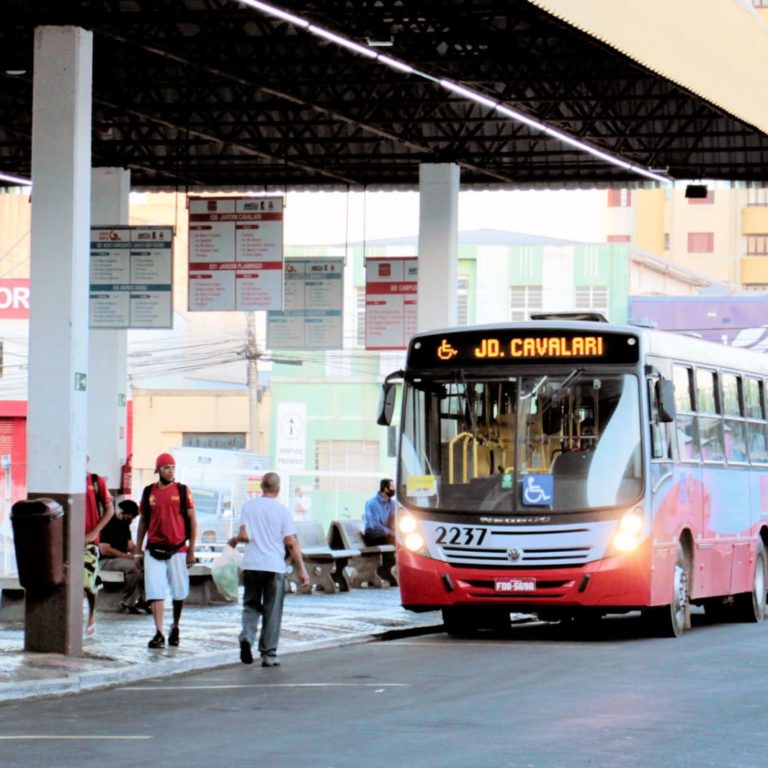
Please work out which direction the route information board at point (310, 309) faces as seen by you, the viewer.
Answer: facing the viewer

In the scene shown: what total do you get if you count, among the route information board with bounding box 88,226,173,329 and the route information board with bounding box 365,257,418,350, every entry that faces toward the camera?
2

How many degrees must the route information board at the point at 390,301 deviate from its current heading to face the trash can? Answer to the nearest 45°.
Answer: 0° — it already faces it

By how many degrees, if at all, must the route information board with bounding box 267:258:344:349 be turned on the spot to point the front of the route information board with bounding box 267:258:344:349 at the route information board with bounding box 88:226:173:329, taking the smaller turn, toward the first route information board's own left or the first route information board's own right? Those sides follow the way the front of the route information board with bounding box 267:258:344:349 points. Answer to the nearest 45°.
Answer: approximately 45° to the first route information board's own right

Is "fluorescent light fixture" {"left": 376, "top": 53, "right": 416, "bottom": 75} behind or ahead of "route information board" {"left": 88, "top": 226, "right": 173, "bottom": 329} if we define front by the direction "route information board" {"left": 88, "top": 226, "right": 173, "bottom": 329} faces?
ahead

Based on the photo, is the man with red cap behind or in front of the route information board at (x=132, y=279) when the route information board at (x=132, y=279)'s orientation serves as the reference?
in front
